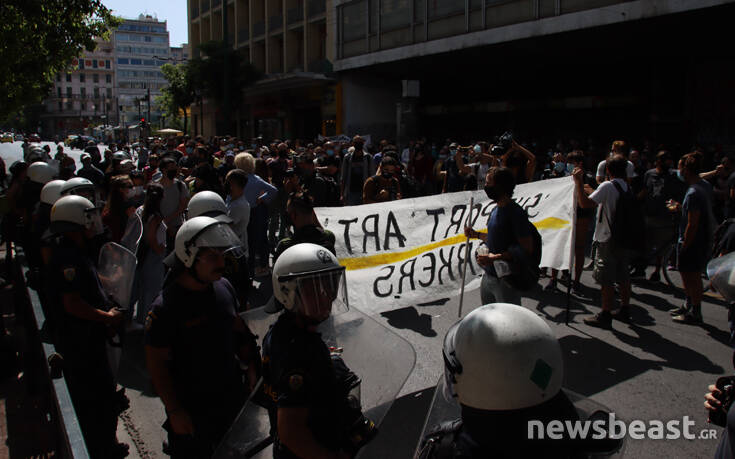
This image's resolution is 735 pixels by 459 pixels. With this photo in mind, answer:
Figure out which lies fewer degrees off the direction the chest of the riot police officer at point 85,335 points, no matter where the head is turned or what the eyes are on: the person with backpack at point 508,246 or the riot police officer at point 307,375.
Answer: the person with backpack

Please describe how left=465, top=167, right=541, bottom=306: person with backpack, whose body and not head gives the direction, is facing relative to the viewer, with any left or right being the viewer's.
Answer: facing to the left of the viewer

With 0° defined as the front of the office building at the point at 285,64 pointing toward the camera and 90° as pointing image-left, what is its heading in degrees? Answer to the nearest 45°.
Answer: approximately 45°

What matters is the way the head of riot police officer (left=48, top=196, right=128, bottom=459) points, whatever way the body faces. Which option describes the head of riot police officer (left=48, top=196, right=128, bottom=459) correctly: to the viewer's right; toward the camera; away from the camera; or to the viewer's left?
to the viewer's right

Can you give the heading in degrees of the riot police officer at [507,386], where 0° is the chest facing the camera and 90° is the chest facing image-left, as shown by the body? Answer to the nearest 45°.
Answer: approximately 135°

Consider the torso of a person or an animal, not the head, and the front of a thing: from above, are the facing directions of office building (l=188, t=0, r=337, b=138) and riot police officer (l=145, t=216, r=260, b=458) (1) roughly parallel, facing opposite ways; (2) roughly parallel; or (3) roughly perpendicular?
roughly perpendicular

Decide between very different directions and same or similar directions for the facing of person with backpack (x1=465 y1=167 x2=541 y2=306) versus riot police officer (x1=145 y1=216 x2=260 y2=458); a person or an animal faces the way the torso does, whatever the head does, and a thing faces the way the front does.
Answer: very different directions

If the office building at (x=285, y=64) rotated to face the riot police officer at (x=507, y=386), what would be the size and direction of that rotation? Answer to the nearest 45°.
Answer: approximately 45° to its left
